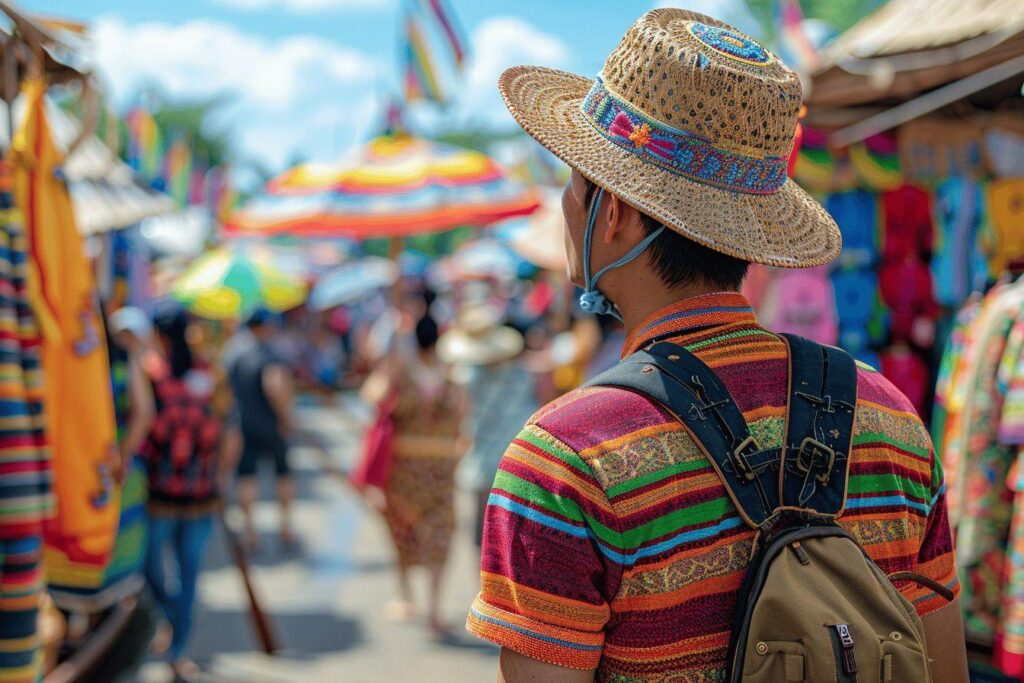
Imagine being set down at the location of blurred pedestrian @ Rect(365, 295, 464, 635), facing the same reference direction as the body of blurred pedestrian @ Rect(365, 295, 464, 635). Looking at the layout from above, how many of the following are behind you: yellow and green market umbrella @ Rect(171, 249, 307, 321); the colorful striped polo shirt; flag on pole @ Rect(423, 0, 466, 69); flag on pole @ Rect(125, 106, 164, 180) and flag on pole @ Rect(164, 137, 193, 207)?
1

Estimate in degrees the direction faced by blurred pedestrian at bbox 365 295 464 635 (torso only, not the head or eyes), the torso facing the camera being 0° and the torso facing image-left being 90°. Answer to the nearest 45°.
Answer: approximately 180°

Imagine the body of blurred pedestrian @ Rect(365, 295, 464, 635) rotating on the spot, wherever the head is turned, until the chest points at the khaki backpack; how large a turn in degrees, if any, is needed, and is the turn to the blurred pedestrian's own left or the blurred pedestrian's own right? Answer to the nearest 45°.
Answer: approximately 180°

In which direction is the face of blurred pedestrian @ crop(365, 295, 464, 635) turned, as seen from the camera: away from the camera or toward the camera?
away from the camera

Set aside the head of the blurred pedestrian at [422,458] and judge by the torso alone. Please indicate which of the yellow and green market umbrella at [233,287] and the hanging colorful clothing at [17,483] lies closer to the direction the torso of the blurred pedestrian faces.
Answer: the yellow and green market umbrella

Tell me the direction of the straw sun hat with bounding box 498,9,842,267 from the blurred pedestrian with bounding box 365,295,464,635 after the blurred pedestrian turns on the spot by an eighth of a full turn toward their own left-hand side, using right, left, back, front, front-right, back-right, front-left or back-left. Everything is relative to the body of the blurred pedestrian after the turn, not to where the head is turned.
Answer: back-left

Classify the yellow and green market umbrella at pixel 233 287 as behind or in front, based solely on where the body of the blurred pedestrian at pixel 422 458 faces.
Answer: in front

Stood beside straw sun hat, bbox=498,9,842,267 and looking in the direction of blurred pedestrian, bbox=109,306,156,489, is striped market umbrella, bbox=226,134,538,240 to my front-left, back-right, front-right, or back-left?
front-right

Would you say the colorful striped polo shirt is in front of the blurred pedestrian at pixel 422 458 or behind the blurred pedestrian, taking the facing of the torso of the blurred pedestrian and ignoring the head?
behind

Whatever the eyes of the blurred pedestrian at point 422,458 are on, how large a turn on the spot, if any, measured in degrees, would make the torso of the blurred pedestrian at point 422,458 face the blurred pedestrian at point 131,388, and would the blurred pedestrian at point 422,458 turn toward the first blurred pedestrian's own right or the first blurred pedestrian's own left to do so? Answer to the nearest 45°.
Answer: approximately 135° to the first blurred pedestrian's own left

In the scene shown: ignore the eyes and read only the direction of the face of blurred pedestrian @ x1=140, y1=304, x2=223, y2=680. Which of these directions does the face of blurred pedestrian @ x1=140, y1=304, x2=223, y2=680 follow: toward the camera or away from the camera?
away from the camera

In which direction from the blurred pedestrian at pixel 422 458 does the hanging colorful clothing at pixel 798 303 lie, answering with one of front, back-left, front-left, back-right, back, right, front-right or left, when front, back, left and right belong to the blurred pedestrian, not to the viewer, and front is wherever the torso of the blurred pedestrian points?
back-right

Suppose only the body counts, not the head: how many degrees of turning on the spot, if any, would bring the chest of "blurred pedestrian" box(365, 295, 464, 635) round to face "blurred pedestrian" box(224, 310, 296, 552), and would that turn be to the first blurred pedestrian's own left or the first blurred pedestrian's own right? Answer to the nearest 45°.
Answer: approximately 45° to the first blurred pedestrian's own left

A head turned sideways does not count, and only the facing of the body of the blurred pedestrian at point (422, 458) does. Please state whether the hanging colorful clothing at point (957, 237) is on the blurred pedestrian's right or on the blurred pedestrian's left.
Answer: on the blurred pedestrian's right
